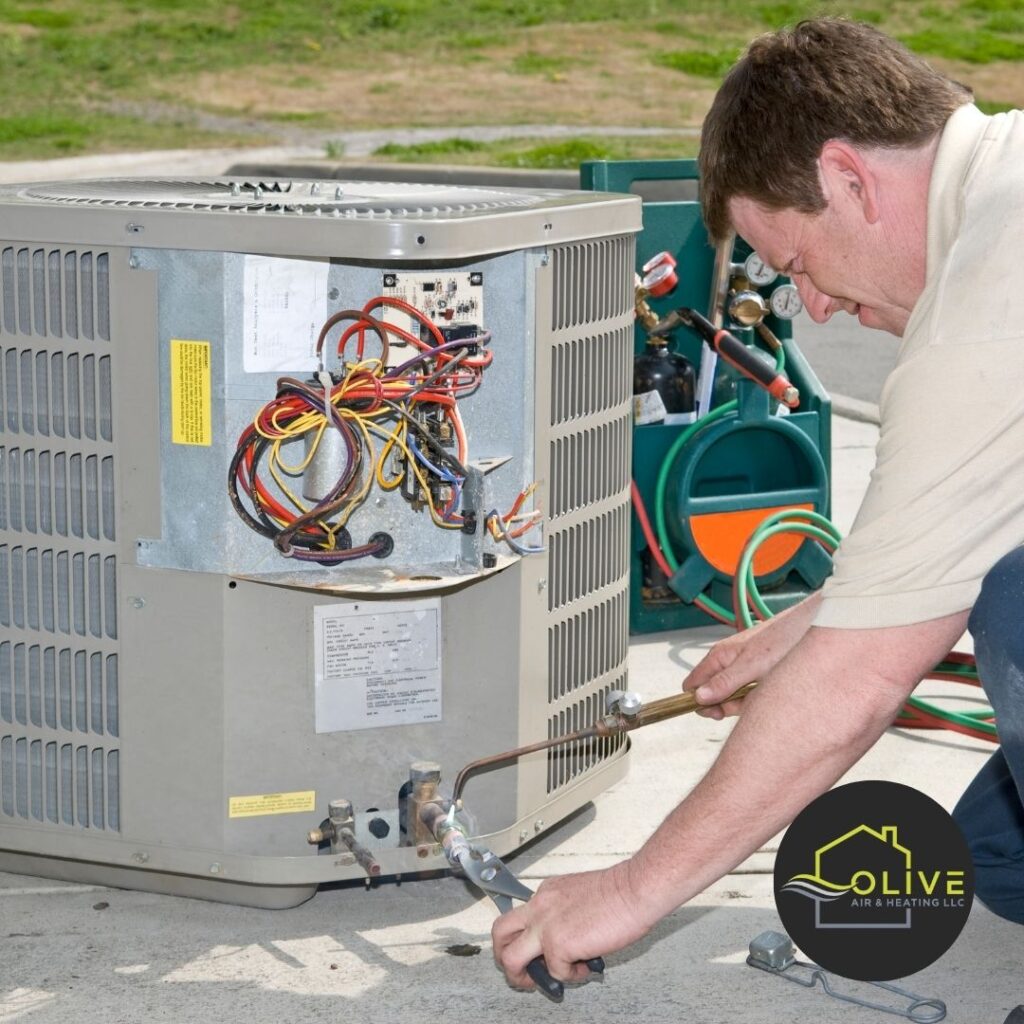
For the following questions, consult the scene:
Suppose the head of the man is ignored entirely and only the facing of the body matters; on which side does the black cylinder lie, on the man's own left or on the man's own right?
on the man's own right

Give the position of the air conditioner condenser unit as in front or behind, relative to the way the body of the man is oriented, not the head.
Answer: in front

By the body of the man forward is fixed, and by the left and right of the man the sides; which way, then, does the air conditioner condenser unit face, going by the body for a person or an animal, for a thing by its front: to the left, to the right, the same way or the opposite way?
to the left

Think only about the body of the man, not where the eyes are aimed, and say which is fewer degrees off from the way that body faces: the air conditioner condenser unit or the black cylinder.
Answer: the air conditioner condenser unit

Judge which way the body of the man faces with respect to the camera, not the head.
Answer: to the viewer's left

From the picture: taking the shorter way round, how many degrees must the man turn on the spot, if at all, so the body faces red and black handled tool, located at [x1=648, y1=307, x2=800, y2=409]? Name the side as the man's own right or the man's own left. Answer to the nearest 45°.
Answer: approximately 90° to the man's own right

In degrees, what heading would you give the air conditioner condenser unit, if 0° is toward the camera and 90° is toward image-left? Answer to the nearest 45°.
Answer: approximately 0°

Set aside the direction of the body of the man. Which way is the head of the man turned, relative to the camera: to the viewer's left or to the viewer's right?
to the viewer's left

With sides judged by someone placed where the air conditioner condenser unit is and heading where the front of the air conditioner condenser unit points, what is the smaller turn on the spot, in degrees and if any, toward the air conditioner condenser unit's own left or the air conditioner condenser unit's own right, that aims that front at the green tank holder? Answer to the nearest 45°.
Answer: approximately 135° to the air conditioner condenser unit's own left

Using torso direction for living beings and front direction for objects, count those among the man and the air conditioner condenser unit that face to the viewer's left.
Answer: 1
